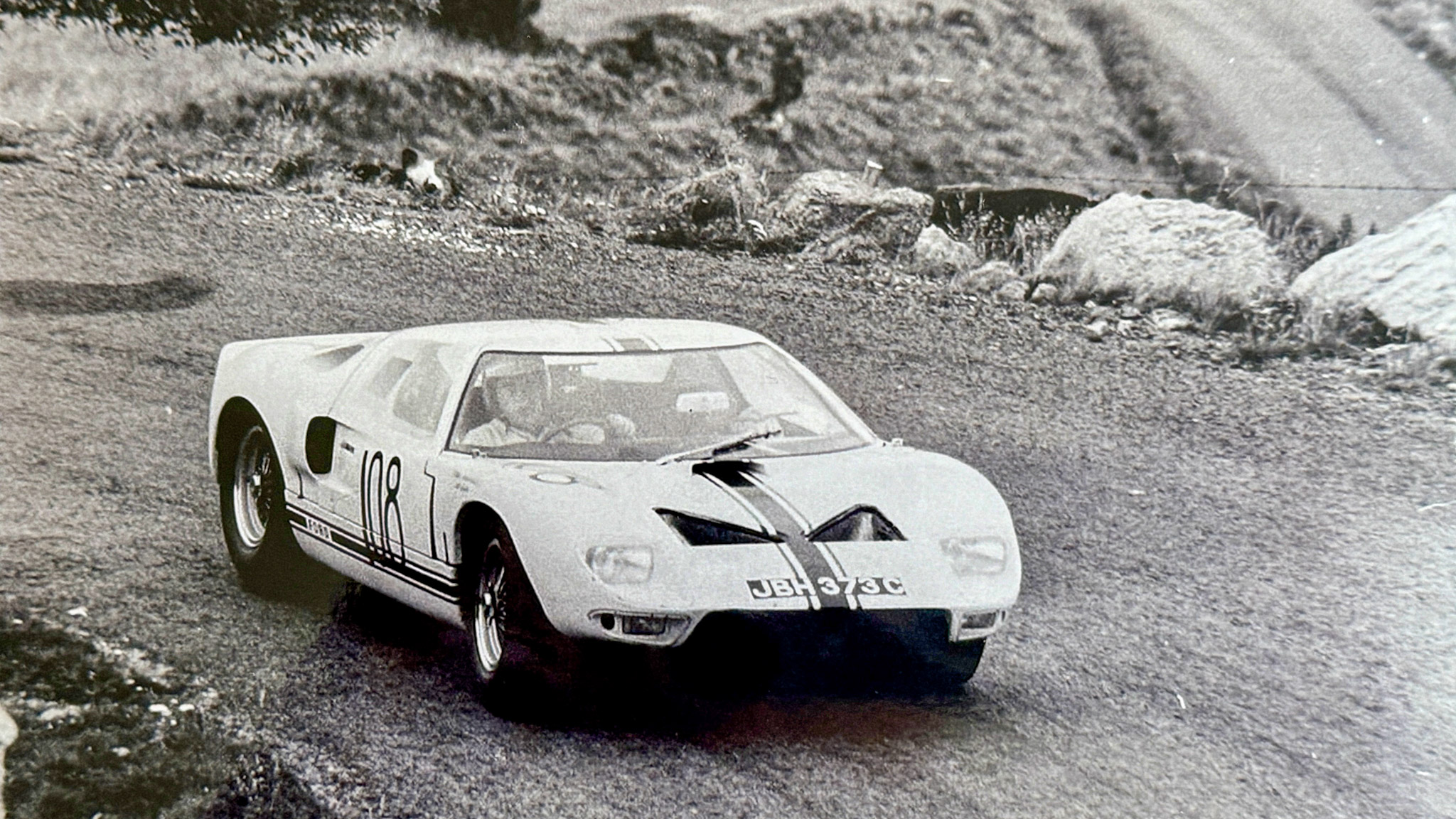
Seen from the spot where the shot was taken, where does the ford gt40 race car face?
facing the viewer and to the right of the viewer

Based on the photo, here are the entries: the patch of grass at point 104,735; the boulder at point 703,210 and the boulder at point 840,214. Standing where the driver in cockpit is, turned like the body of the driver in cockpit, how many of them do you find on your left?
2

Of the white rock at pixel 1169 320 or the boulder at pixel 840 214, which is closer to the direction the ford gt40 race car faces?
the white rock

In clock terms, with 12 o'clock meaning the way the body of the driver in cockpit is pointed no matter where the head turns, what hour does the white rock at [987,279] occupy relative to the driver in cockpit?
The white rock is roughly at 8 o'clock from the driver in cockpit.

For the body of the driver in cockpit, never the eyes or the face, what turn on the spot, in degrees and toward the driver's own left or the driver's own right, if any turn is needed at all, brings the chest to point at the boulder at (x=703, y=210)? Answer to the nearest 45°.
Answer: approximately 90° to the driver's own left

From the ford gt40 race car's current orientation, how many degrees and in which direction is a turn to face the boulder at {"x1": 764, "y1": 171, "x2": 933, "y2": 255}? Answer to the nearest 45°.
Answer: approximately 90° to its left

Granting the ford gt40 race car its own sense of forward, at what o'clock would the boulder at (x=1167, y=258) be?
The boulder is roughly at 8 o'clock from the ford gt40 race car.

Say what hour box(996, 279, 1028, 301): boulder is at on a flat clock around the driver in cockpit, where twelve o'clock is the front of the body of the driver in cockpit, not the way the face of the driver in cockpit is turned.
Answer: The boulder is roughly at 8 o'clock from the driver in cockpit.
